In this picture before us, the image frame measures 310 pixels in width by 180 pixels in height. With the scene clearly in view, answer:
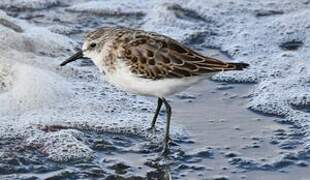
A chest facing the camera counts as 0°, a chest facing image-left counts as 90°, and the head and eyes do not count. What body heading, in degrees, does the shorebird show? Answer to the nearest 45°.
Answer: approximately 90°
